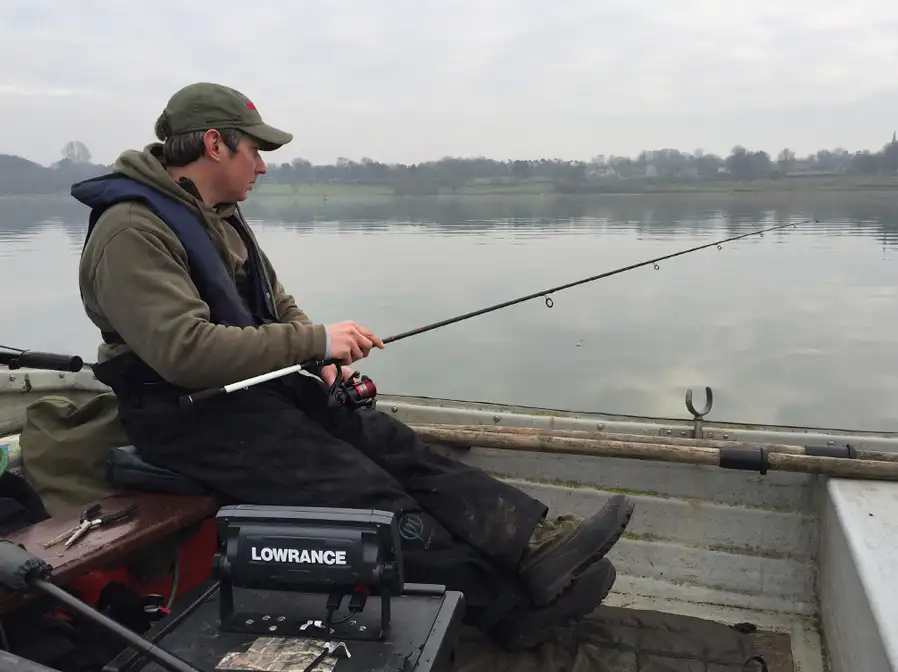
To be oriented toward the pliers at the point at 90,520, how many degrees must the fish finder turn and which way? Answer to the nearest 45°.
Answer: approximately 45° to its left

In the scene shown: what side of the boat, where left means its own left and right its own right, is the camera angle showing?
right

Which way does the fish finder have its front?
away from the camera

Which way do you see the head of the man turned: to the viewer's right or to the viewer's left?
to the viewer's right

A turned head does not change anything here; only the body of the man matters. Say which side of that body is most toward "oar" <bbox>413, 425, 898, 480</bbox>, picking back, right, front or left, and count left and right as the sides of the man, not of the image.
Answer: front

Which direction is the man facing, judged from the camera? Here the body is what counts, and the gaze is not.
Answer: to the viewer's right

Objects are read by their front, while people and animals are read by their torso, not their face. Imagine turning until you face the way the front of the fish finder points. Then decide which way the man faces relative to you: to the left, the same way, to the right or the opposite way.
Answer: to the right
